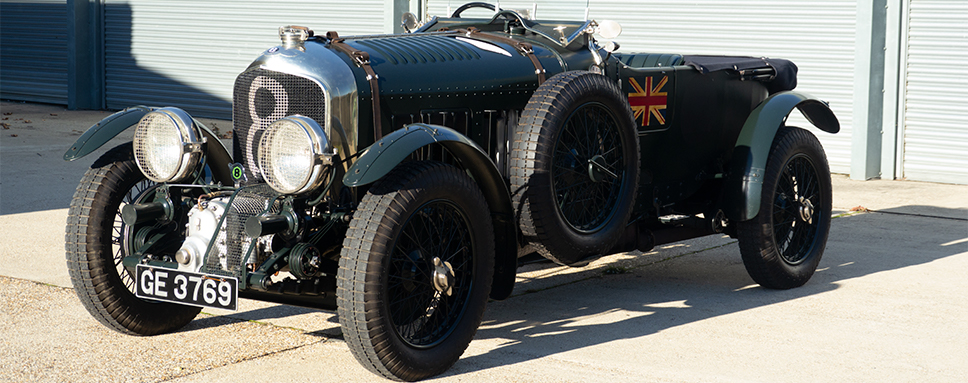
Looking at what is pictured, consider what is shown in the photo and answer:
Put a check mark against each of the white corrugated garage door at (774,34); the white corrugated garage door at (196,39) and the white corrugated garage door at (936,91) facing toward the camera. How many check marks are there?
3

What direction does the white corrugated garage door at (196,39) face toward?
toward the camera

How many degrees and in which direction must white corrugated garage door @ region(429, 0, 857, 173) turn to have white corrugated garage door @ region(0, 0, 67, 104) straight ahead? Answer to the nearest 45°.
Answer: approximately 135° to its right

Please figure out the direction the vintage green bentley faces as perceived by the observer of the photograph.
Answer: facing the viewer and to the left of the viewer

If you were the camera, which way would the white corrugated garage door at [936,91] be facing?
facing the viewer

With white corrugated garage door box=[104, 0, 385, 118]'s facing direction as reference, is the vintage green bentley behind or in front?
in front

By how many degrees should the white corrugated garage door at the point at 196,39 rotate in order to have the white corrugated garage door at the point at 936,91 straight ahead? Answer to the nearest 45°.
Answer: approximately 45° to its left

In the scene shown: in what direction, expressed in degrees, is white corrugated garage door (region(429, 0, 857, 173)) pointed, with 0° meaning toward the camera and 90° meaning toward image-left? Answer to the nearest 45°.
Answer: approximately 0°

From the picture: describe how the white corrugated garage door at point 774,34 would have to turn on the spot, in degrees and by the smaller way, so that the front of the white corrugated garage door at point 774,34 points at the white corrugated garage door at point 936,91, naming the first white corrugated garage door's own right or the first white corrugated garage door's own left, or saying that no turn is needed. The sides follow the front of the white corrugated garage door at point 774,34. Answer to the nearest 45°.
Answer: approximately 45° to the first white corrugated garage door's own left
